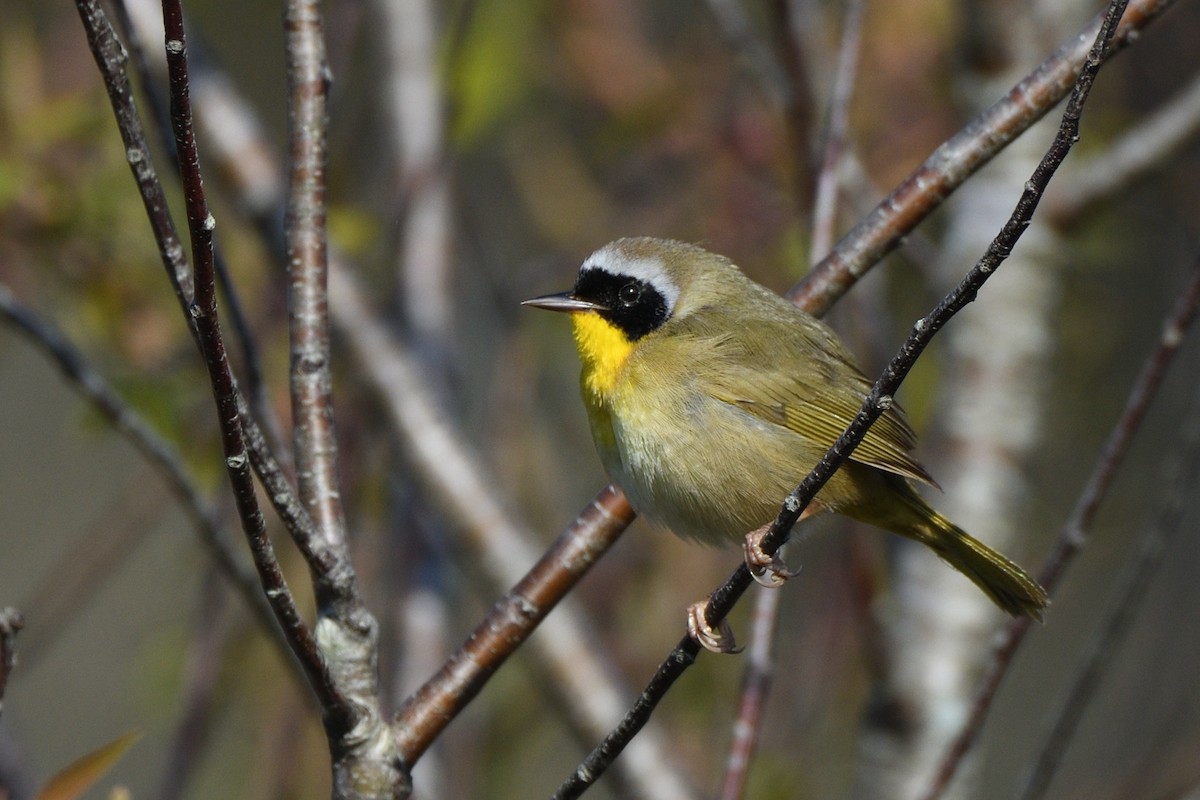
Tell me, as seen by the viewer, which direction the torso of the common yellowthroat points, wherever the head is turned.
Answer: to the viewer's left

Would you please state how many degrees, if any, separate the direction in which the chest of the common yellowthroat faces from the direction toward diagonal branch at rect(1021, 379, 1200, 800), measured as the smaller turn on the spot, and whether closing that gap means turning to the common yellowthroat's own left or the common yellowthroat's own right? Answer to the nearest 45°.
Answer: approximately 180°

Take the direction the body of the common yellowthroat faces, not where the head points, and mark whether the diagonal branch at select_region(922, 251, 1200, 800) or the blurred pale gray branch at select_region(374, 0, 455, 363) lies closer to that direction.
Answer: the blurred pale gray branch
